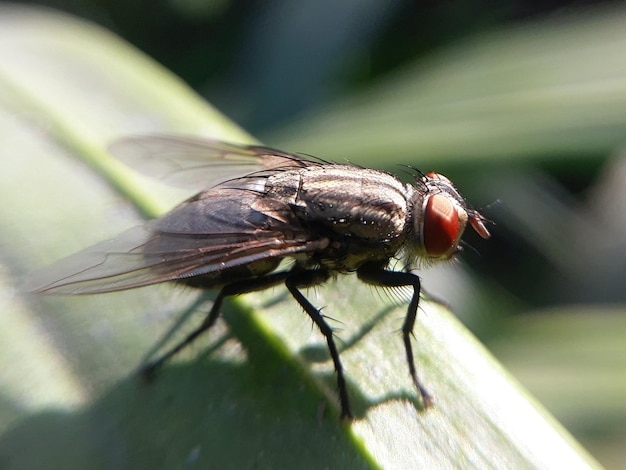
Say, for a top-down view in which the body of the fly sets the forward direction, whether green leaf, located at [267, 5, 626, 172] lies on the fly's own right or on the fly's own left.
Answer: on the fly's own left

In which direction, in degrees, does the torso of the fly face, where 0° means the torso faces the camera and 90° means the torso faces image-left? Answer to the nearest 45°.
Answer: approximately 270°
